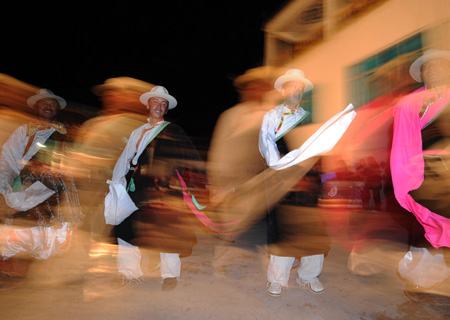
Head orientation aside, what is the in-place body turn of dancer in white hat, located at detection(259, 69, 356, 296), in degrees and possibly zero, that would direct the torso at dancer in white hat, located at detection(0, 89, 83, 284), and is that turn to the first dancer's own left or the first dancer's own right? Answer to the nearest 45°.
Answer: approximately 135° to the first dancer's own right

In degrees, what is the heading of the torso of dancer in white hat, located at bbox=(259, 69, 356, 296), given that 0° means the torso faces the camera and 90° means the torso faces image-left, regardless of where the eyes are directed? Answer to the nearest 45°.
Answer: approximately 315°

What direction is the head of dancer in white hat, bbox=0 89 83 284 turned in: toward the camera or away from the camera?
toward the camera

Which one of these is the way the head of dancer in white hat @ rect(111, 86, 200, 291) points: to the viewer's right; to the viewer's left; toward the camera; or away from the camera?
toward the camera

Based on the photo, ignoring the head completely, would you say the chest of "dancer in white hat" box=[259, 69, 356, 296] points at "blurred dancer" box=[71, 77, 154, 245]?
no

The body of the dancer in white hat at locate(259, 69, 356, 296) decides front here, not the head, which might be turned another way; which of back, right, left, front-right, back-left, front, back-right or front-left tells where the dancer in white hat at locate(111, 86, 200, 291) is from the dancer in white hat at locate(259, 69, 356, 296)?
back-right

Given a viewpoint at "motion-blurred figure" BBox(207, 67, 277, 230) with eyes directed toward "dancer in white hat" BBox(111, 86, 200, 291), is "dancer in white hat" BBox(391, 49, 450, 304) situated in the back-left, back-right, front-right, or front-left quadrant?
back-left
